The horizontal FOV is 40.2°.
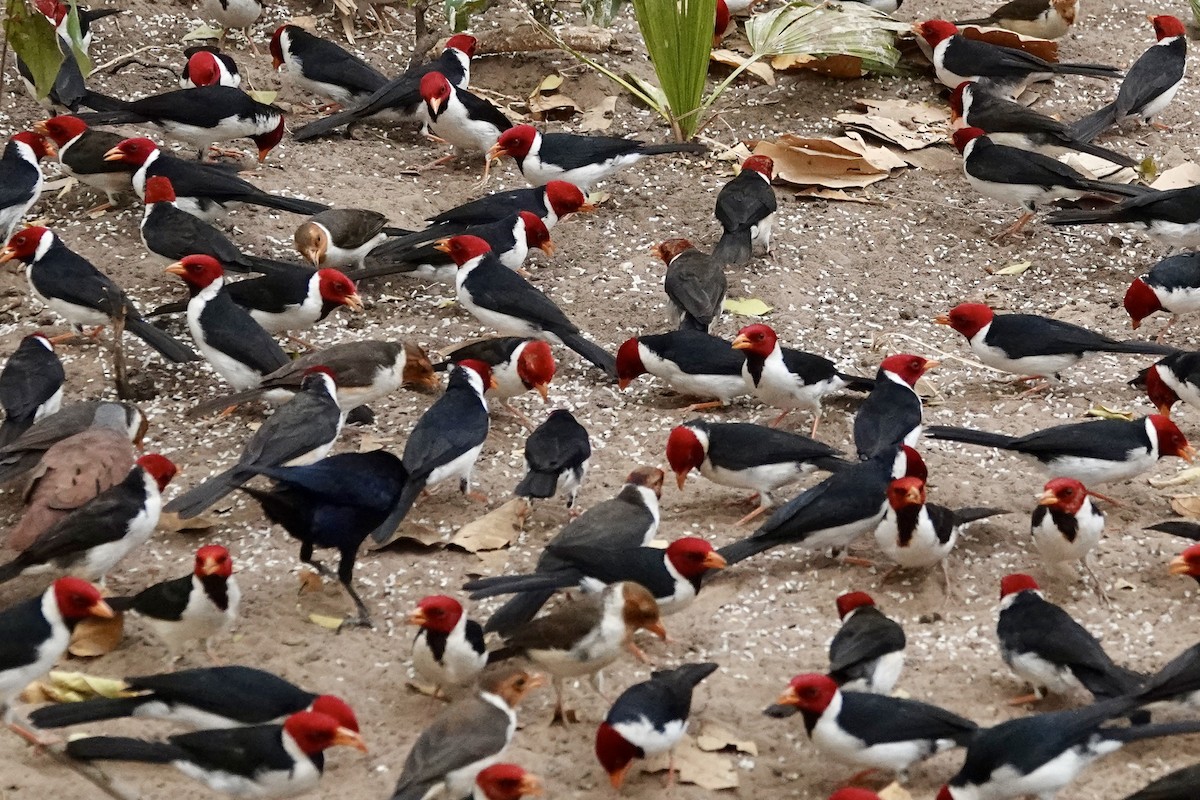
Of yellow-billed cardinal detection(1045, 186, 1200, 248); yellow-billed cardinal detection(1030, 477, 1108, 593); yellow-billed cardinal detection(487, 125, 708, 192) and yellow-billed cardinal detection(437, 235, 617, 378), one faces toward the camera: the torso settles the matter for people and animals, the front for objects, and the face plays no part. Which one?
yellow-billed cardinal detection(1030, 477, 1108, 593)

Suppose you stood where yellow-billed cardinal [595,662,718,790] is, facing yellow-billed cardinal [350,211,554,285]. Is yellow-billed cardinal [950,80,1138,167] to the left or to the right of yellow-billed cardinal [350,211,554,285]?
right

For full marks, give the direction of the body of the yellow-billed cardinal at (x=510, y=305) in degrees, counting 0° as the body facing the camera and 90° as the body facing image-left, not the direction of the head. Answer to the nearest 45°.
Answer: approximately 90°

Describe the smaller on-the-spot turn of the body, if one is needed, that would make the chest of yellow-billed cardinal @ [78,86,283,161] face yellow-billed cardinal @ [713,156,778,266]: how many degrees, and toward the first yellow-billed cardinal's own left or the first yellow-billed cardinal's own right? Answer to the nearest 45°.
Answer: approximately 45° to the first yellow-billed cardinal's own right

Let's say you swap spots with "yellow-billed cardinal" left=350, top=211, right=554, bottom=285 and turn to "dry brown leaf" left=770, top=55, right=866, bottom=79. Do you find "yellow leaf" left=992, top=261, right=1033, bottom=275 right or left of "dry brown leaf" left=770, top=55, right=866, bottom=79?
right

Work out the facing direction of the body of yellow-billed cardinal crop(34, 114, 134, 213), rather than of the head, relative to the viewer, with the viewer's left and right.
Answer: facing to the left of the viewer

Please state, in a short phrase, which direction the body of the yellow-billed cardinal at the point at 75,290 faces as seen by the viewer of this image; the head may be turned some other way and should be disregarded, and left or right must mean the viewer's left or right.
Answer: facing to the left of the viewer

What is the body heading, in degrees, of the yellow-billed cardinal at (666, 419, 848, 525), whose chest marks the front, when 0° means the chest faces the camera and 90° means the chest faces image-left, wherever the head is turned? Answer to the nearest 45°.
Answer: approximately 90°

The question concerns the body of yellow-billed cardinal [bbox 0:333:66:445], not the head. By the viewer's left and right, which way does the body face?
facing away from the viewer and to the right of the viewer

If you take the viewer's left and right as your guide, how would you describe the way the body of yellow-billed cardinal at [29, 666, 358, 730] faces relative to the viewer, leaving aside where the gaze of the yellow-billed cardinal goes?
facing to the right of the viewer

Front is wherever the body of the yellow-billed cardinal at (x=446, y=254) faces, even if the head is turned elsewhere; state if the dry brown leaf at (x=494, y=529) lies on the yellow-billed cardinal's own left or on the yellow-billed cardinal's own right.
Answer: on the yellow-billed cardinal's own right

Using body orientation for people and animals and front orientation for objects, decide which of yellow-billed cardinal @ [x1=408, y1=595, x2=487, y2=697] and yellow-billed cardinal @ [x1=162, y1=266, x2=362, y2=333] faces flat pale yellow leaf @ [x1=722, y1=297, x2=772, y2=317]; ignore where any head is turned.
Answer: yellow-billed cardinal @ [x1=162, y1=266, x2=362, y2=333]

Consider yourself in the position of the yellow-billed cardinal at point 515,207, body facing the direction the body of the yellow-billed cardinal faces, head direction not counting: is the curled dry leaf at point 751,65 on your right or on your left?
on your left

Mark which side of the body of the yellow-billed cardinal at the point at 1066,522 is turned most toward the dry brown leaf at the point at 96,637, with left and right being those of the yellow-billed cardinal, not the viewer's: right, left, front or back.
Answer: right

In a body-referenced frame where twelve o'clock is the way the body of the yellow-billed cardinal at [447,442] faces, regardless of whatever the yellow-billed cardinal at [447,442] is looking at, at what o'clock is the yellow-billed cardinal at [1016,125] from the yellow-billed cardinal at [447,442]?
the yellow-billed cardinal at [1016,125] is roughly at 12 o'clock from the yellow-billed cardinal at [447,442].

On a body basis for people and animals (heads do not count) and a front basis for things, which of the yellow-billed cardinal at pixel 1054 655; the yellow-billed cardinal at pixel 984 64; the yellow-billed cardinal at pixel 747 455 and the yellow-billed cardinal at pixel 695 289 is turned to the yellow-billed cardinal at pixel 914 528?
the yellow-billed cardinal at pixel 1054 655

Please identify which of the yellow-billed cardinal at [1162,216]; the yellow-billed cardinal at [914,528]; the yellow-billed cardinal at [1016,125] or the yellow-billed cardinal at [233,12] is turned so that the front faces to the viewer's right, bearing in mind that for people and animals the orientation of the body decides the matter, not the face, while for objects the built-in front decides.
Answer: the yellow-billed cardinal at [1162,216]

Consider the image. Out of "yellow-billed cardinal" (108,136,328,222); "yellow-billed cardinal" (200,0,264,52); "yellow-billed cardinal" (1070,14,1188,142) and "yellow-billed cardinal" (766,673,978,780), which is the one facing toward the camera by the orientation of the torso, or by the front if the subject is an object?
"yellow-billed cardinal" (200,0,264,52)
